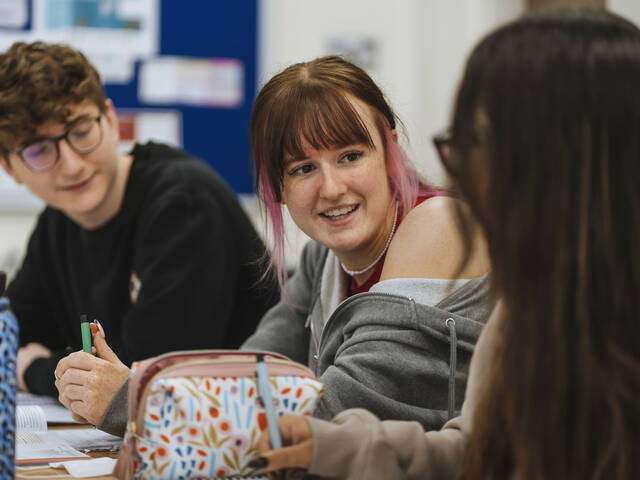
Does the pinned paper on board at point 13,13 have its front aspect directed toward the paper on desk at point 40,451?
yes

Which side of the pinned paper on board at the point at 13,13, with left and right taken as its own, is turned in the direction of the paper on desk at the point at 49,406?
front

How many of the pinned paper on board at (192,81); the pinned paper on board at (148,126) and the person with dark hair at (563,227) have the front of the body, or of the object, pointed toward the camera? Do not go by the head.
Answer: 2

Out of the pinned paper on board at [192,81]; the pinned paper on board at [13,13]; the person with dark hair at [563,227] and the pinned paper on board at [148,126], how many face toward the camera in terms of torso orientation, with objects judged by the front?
3

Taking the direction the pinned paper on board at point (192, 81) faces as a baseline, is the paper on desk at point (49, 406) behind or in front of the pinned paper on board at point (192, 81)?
in front

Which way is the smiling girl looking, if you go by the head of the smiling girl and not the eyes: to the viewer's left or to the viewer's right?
to the viewer's right

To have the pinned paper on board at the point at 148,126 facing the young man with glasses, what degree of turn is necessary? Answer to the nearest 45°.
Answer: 0° — it already faces them

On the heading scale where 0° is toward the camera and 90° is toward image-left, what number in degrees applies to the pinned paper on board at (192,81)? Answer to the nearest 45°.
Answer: approximately 0°

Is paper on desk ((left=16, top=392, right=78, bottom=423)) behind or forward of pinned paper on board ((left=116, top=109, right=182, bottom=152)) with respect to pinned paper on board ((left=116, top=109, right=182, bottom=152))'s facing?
forward

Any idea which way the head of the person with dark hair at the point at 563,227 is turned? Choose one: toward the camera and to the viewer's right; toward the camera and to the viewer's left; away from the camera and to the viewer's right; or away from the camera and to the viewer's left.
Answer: away from the camera and to the viewer's left

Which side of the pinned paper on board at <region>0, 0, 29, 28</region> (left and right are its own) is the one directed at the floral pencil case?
front
